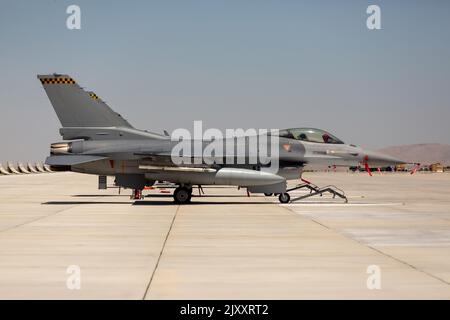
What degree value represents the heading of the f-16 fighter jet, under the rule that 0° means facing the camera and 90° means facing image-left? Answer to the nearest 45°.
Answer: approximately 270°
